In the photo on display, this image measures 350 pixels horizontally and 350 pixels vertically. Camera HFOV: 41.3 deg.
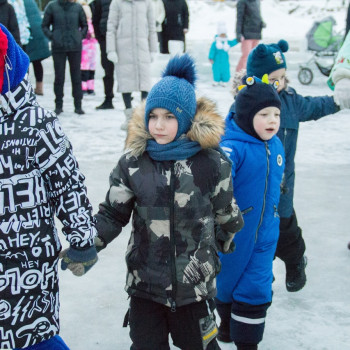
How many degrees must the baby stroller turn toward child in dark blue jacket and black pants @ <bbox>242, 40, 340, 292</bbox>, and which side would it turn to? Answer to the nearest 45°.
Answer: approximately 45° to its left

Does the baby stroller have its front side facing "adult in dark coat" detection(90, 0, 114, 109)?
yes

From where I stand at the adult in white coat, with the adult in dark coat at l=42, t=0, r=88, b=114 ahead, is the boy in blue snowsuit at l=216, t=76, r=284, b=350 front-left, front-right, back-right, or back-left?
back-left

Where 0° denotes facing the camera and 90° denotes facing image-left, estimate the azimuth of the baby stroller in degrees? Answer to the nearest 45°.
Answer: approximately 45°

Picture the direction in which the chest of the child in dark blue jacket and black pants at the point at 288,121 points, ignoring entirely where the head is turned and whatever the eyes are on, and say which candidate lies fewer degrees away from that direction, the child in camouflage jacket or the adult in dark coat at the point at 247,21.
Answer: the child in camouflage jacket

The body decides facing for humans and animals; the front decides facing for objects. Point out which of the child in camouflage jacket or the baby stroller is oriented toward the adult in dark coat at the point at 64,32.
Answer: the baby stroller

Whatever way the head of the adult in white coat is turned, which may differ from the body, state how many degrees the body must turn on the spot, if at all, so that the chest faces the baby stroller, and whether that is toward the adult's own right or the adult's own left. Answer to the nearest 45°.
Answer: approximately 135° to the adult's own left

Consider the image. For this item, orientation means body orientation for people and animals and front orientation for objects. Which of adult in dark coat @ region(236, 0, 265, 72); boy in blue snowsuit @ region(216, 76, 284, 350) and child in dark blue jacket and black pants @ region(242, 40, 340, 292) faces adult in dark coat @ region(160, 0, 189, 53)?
adult in dark coat @ region(236, 0, 265, 72)

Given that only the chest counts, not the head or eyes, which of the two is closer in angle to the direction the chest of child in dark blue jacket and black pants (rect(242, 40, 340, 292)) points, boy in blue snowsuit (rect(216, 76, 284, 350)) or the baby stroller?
the boy in blue snowsuit

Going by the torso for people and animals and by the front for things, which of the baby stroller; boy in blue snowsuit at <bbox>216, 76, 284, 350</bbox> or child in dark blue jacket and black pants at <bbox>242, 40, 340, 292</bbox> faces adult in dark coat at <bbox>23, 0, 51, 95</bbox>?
the baby stroller
